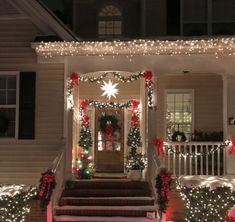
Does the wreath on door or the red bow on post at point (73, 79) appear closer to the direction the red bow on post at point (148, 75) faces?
the red bow on post

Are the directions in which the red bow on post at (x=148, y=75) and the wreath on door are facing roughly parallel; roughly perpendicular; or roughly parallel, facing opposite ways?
roughly parallel

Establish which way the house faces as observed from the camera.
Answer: facing the viewer

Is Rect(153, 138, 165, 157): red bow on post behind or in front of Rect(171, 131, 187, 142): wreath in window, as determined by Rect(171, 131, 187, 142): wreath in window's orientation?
in front

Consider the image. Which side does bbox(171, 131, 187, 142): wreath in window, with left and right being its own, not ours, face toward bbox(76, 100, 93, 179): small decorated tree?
right

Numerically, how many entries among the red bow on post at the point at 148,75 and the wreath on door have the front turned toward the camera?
2

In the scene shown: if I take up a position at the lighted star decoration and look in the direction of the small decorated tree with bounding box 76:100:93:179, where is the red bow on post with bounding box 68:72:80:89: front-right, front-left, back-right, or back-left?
front-left

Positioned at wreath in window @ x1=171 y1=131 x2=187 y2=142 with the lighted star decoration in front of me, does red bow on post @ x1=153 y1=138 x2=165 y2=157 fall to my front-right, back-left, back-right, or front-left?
front-left

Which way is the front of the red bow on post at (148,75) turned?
toward the camera

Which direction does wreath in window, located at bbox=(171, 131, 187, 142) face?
toward the camera

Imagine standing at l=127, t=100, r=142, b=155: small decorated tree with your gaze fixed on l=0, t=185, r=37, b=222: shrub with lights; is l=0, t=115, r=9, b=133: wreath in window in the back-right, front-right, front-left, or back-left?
front-right

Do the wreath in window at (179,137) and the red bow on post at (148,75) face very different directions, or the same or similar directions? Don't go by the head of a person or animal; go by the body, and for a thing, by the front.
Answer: same or similar directions

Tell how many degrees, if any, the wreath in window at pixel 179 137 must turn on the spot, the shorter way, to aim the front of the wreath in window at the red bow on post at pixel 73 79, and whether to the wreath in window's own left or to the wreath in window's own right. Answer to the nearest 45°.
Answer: approximately 45° to the wreath in window's own right

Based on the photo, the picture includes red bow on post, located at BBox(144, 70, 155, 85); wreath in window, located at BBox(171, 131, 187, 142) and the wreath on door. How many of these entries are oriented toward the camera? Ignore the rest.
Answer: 3
